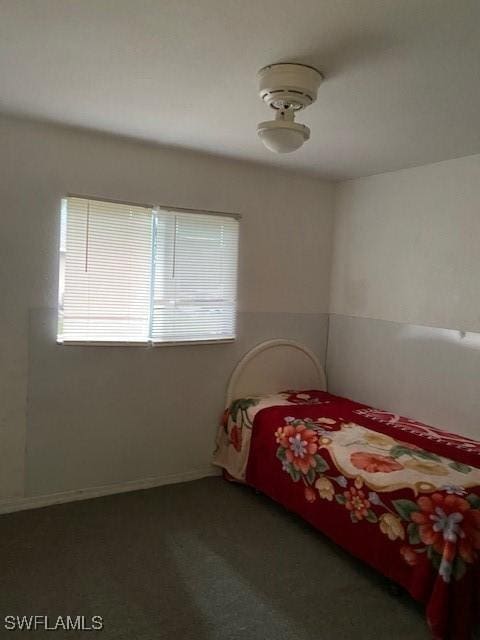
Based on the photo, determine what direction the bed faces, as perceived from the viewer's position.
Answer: facing the viewer and to the right of the viewer

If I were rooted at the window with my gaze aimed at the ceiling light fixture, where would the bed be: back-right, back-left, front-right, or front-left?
front-left

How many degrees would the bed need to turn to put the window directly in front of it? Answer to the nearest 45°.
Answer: approximately 135° to its right

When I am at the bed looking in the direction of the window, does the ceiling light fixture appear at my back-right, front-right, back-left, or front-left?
front-left
